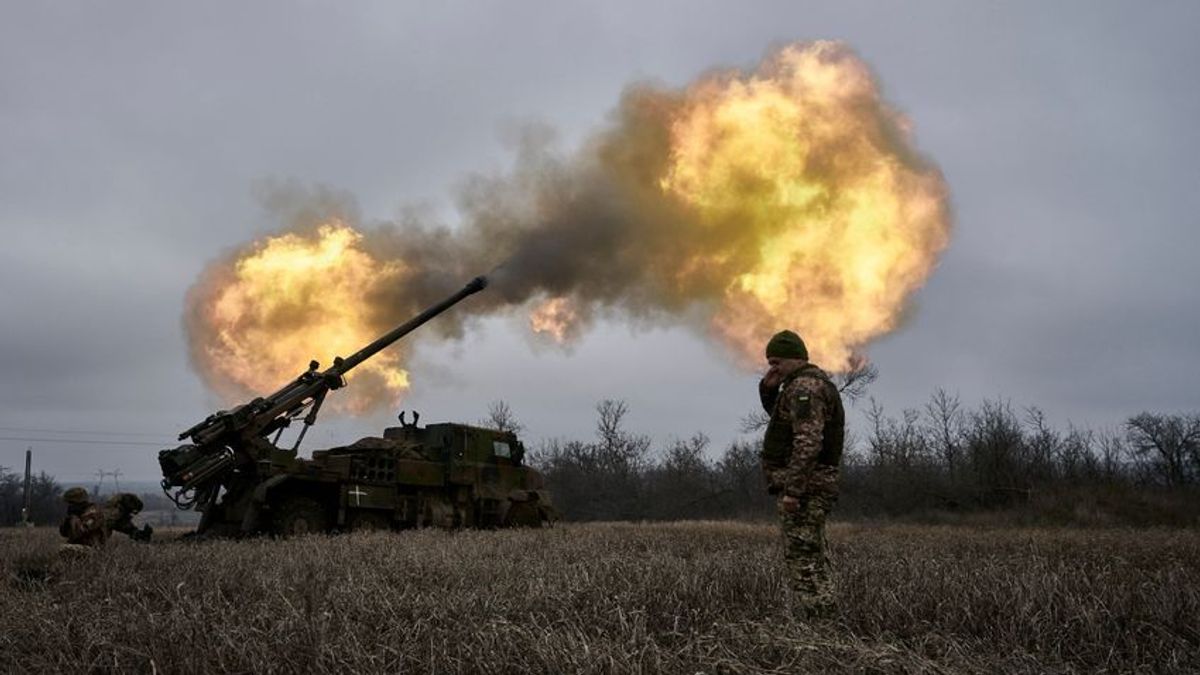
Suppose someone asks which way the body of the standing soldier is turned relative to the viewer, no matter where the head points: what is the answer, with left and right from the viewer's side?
facing to the left of the viewer

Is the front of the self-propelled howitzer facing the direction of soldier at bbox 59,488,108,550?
no

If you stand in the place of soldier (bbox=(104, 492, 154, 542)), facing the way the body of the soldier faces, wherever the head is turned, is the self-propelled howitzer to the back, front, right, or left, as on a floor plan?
front

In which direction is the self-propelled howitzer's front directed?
to the viewer's right

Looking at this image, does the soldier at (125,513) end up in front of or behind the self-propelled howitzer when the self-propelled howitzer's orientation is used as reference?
behind
